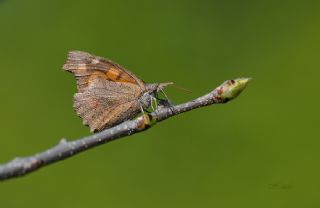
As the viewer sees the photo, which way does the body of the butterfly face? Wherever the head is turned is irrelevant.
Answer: to the viewer's right
